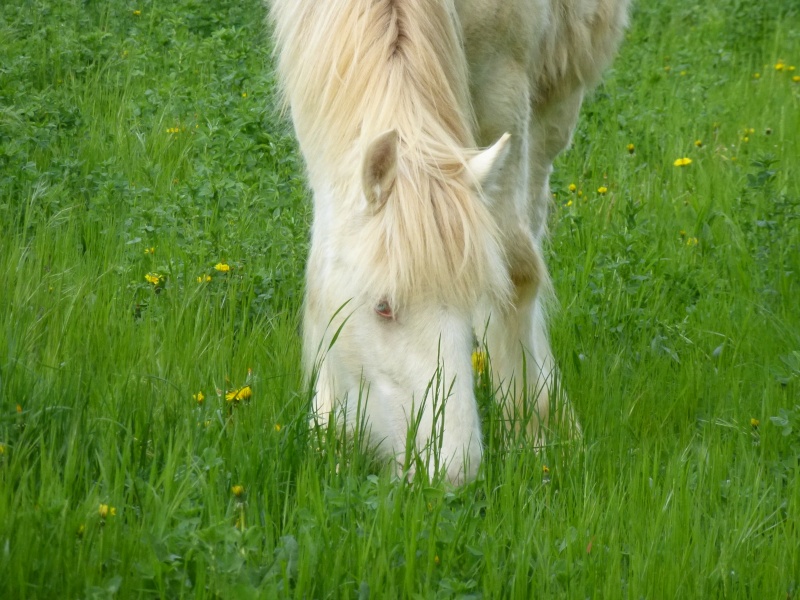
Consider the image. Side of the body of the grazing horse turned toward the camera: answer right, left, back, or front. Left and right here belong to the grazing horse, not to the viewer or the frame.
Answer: front
